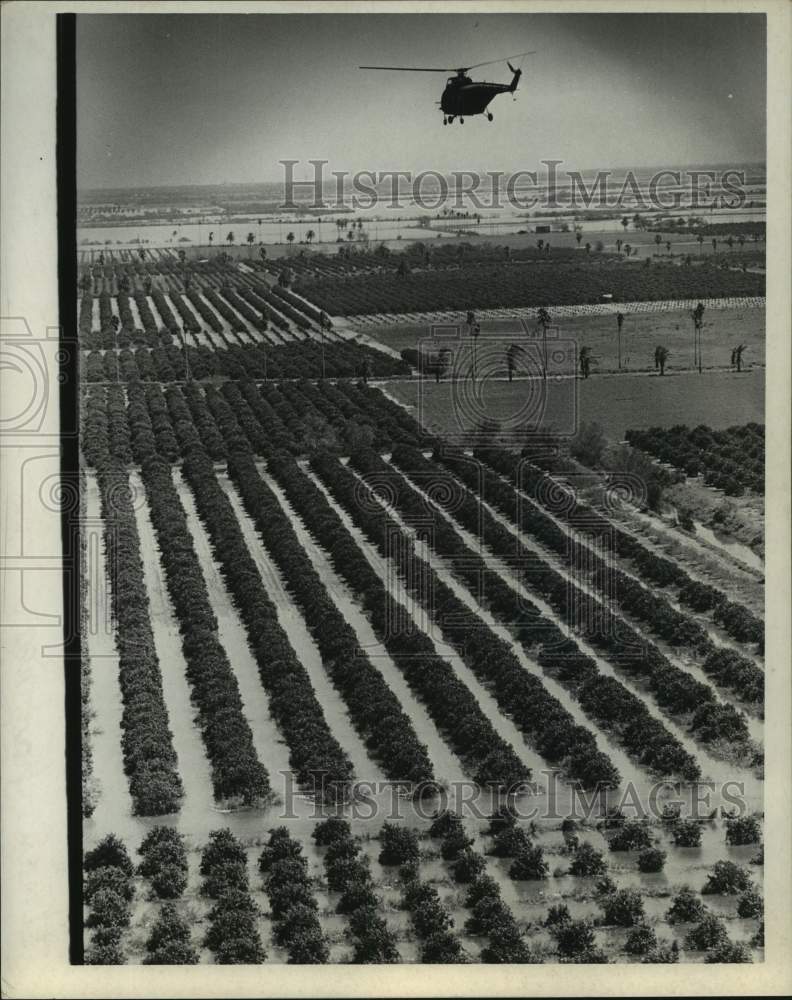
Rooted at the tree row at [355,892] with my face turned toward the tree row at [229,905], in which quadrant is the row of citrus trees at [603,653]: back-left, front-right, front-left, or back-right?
back-right

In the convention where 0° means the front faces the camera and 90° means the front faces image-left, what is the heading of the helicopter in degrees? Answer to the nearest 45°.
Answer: approximately 45°

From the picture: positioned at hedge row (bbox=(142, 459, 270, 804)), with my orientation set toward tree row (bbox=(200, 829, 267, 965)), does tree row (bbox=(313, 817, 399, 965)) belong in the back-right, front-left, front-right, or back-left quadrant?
front-left

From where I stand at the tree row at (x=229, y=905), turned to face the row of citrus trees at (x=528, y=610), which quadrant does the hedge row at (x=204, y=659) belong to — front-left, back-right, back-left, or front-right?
front-left
